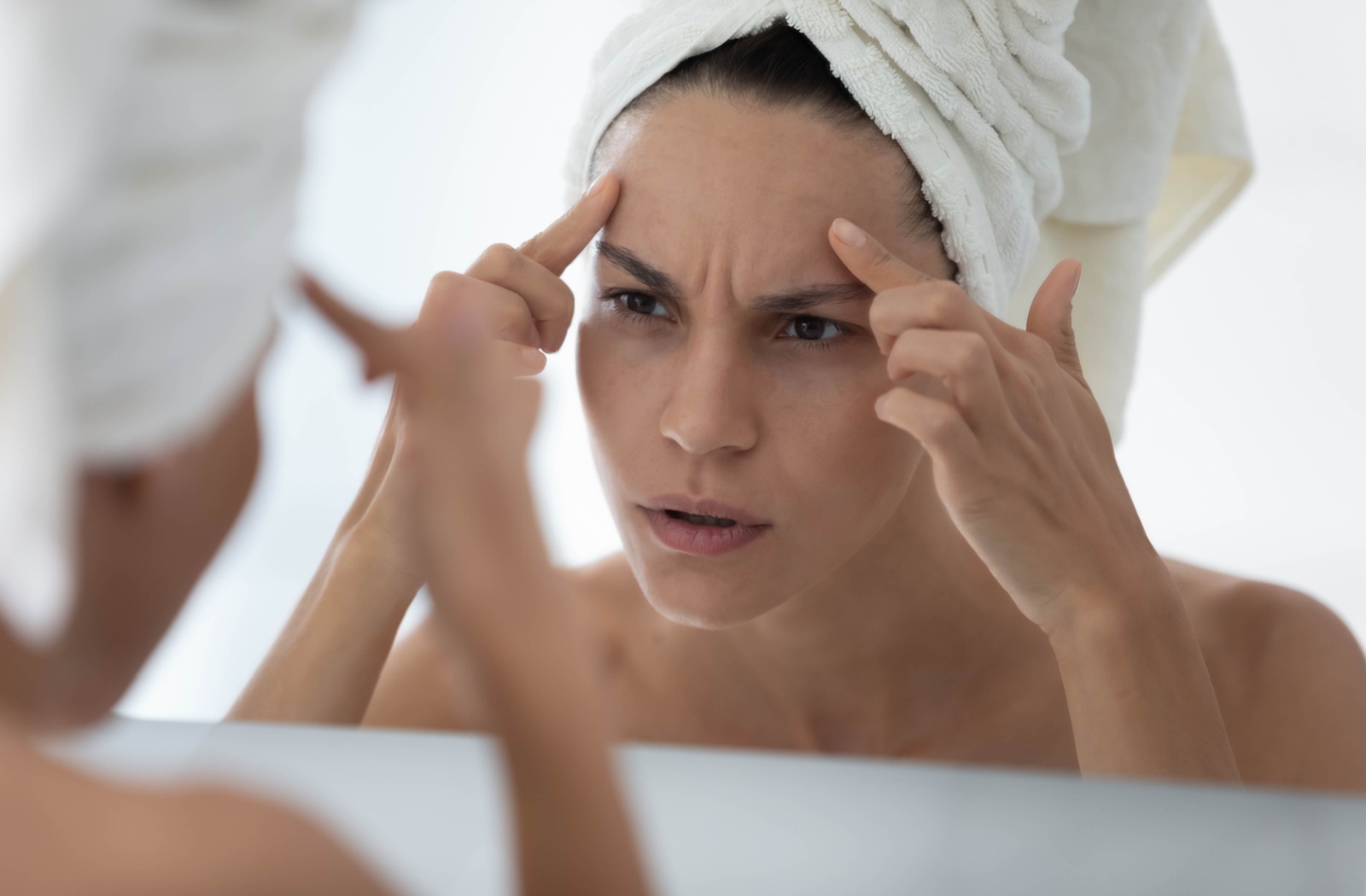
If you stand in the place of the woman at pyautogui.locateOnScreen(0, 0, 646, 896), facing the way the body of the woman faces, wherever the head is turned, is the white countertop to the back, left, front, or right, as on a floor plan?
front

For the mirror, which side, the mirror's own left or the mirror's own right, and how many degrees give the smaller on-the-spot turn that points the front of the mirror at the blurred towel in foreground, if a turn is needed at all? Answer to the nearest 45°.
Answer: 0° — it already faces it

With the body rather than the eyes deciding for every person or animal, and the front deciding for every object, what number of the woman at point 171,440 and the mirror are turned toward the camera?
1

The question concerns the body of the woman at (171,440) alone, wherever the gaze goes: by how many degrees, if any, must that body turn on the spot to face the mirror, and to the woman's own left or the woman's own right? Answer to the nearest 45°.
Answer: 0° — they already face it

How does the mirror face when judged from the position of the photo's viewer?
facing the viewer

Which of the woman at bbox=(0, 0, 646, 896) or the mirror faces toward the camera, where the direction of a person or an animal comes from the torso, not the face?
the mirror

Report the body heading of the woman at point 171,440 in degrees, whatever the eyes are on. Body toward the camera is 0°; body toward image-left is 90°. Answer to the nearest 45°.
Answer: approximately 225°

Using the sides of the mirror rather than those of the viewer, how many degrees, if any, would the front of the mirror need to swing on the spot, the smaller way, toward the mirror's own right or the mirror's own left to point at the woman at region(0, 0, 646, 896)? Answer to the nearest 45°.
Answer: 0° — it already faces them
